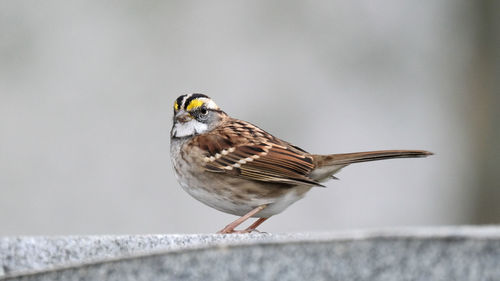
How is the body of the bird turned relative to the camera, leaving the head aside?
to the viewer's left
